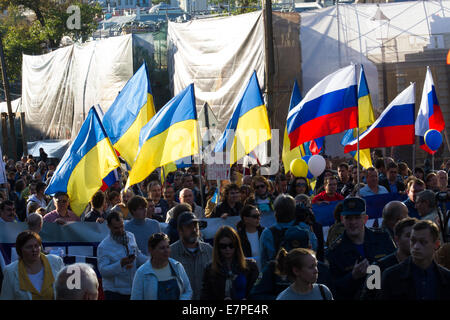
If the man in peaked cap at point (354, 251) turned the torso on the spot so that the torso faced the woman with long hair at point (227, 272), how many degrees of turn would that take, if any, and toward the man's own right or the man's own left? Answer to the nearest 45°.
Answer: approximately 45° to the man's own right

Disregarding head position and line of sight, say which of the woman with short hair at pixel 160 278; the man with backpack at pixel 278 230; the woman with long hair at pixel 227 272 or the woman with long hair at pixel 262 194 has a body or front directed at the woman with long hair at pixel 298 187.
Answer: the man with backpack

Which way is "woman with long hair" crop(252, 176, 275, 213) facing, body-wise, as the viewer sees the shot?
toward the camera

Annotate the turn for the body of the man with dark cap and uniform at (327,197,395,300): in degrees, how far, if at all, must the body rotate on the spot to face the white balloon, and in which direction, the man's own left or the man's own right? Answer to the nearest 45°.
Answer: approximately 180°

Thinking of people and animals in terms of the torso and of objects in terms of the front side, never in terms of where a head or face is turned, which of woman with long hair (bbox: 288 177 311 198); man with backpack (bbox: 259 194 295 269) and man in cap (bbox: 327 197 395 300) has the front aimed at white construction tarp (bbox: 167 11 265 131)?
man with backpack (bbox: 259 194 295 269)

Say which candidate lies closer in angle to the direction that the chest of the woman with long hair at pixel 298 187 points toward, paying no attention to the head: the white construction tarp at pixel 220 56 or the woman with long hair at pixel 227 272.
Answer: the woman with long hair

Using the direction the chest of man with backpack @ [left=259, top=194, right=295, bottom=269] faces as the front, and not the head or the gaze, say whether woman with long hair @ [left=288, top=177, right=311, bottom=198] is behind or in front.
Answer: in front

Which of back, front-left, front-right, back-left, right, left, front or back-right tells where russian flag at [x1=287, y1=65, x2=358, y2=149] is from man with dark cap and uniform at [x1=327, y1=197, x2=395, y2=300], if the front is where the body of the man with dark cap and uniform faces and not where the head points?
back

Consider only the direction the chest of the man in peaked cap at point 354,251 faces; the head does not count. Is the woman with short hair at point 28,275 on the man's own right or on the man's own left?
on the man's own right

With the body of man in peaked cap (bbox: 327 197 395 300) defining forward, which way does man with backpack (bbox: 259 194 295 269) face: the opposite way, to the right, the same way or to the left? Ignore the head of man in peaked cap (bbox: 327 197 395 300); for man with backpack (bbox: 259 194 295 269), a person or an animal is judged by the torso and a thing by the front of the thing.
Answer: the opposite way

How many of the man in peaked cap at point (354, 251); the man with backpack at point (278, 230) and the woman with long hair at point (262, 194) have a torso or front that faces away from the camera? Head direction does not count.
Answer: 1

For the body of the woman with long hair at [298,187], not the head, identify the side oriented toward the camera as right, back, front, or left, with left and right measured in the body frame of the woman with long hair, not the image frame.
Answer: front

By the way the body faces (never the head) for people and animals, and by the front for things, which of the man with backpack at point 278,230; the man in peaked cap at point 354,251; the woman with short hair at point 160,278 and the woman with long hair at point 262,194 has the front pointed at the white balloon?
the man with backpack at point 278,230

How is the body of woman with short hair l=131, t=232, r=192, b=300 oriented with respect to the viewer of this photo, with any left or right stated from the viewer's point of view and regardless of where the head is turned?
facing the viewer and to the right of the viewer

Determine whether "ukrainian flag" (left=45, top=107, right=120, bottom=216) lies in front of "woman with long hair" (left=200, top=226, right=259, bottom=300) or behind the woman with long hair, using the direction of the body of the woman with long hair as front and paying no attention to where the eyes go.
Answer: behind
